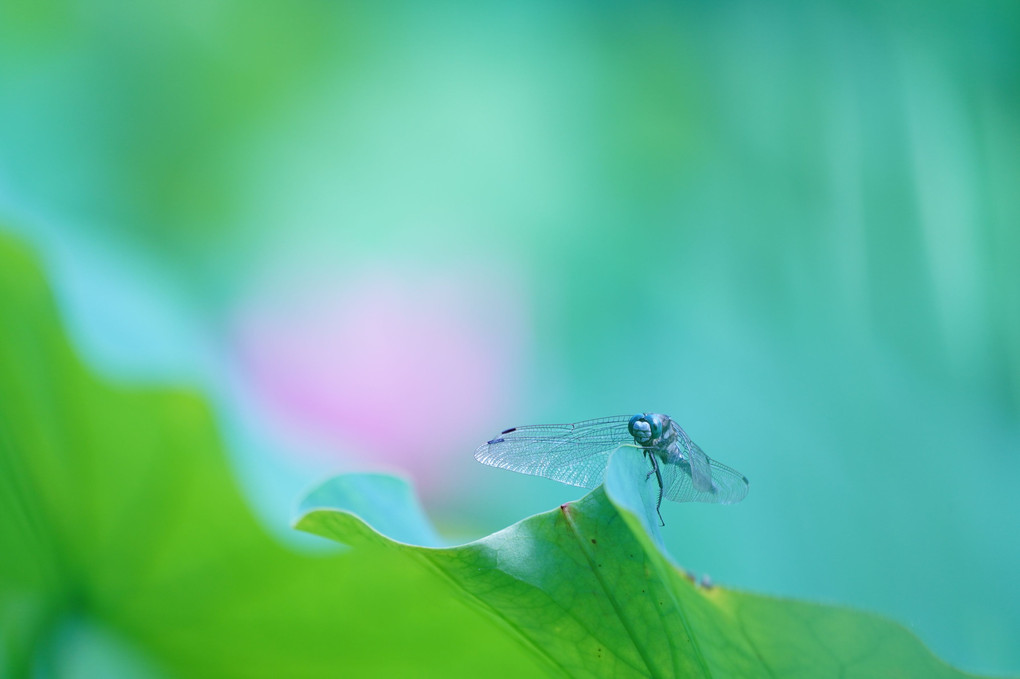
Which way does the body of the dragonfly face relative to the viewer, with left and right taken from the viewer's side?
facing the viewer and to the left of the viewer
